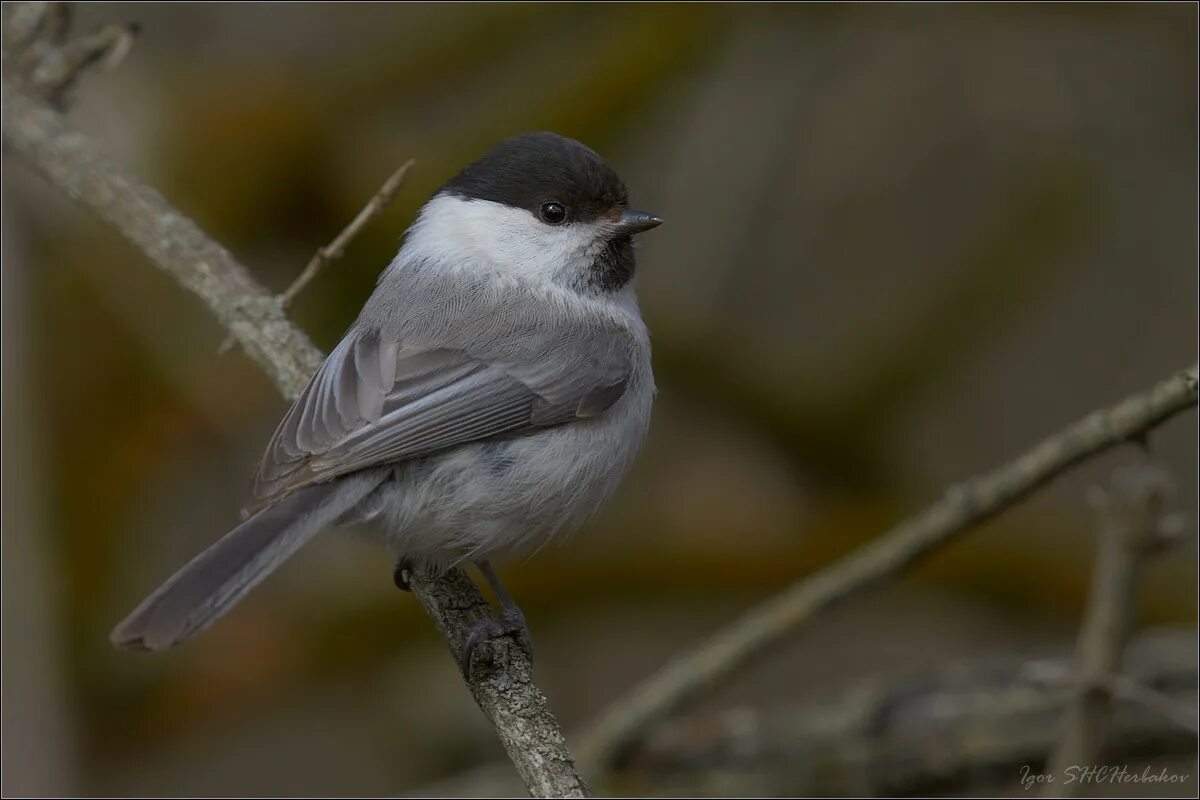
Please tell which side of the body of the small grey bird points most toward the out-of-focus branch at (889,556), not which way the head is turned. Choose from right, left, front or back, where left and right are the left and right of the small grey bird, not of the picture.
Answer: front

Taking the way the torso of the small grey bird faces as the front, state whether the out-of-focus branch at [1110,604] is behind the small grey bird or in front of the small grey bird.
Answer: in front

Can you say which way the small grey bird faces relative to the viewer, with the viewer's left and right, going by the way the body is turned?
facing to the right of the viewer
